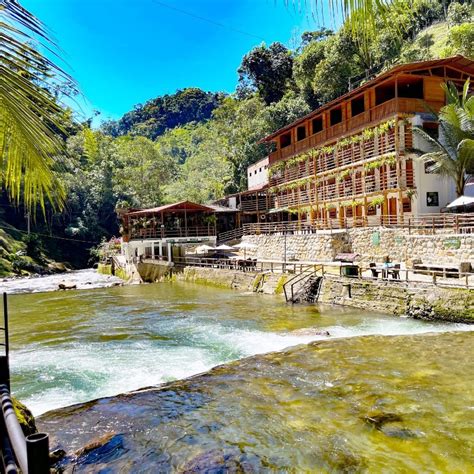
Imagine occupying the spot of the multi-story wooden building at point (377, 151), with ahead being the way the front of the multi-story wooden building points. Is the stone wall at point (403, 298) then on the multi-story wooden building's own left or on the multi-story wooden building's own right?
on the multi-story wooden building's own left

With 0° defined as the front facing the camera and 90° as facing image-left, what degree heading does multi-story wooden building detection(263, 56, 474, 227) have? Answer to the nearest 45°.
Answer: approximately 45°

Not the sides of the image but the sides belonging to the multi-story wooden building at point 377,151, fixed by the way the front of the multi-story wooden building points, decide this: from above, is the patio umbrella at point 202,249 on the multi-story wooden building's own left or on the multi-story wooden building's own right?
on the multi-story wooden building's own right

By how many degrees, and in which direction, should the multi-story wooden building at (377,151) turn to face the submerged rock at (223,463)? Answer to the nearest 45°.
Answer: approximately 45° to its left

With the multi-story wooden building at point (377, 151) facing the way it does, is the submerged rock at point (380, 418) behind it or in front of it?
in front

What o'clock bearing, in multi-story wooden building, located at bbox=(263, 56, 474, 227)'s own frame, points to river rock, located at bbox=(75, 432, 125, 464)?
The river rock is roughly at 11 o'clock from the multi-story wooden building.

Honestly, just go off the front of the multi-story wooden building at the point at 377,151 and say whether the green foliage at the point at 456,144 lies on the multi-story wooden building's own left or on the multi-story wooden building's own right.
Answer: on the multi-story wooden building's own left

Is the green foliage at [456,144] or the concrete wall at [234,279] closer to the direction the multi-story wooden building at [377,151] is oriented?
the concrete wall
